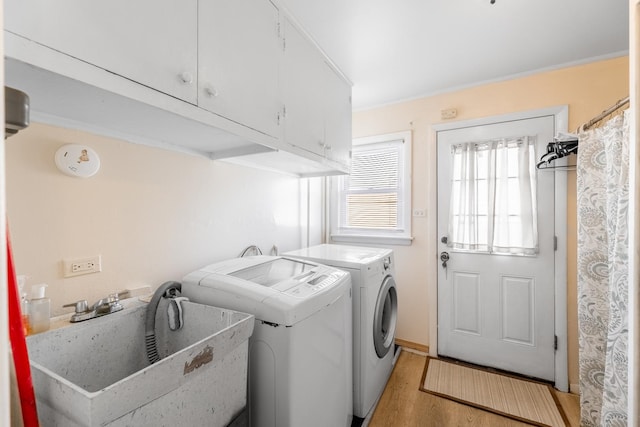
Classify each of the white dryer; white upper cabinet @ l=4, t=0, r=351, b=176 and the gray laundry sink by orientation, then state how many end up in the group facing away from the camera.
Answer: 0

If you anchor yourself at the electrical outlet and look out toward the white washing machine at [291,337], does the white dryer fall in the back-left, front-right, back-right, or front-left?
front-left

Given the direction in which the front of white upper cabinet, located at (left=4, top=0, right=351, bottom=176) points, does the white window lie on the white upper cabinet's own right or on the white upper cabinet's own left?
on the white upper cabinet's own left

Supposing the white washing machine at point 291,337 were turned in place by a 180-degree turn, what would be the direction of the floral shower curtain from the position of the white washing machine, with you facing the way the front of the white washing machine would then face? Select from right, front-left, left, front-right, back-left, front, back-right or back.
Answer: back-right

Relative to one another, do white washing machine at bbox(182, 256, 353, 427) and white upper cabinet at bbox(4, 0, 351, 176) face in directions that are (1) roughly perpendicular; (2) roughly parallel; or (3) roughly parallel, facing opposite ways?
roughly parallel

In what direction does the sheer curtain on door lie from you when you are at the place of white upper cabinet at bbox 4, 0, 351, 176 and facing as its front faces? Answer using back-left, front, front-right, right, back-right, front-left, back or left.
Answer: front-left

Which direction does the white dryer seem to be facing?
to the viewer's right

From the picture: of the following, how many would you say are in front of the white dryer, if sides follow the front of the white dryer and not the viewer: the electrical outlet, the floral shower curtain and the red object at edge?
1

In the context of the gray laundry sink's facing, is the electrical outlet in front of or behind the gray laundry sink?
behind

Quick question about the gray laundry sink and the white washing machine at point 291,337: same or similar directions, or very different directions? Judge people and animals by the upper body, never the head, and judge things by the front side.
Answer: same or similar directions

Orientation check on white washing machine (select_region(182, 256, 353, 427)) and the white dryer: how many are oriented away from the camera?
0

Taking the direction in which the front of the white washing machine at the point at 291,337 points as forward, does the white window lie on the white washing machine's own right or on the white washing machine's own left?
on the white washing machine's own left

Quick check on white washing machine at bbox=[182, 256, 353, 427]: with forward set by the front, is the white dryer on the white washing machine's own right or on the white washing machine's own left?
on the white washing machine's own left

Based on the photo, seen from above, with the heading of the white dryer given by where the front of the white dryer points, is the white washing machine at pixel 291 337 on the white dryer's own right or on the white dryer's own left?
on the white dryer's own right

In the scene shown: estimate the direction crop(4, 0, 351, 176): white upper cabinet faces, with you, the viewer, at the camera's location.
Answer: facing the viewer and to the right of the viewer
